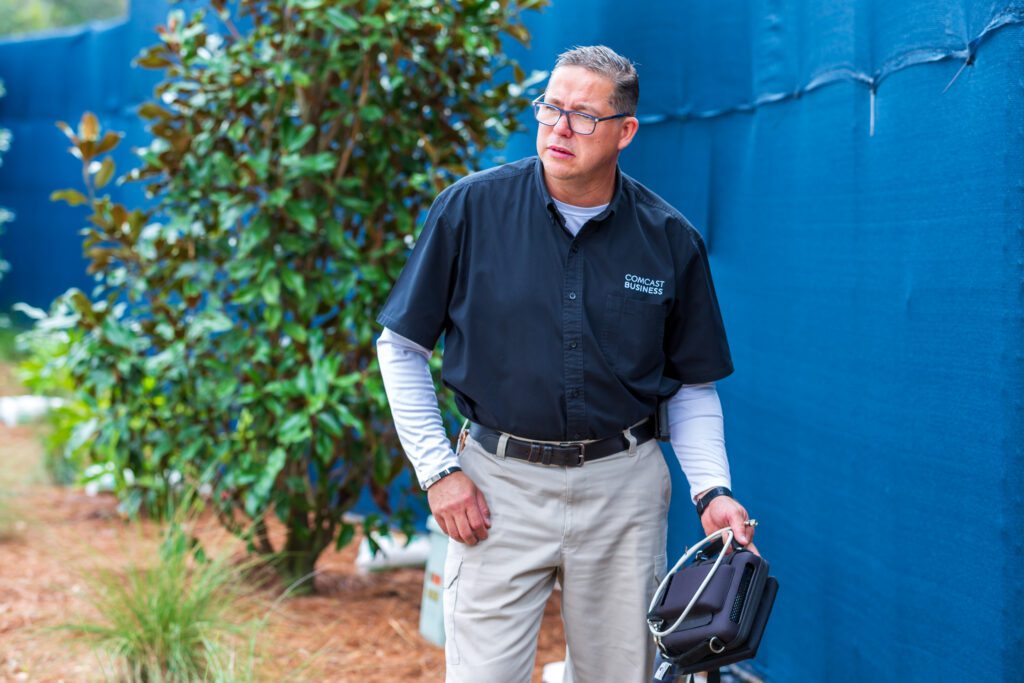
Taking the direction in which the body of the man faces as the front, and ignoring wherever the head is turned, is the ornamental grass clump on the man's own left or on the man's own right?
on the man's own right

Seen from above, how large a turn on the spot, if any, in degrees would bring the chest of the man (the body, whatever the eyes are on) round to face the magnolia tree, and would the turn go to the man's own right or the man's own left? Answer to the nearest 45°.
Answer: approximately 135° to the man's own right

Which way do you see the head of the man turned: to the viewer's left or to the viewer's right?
to the viewer's left

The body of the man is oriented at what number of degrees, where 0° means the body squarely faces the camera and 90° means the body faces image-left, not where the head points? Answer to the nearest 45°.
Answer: approximately 0°
